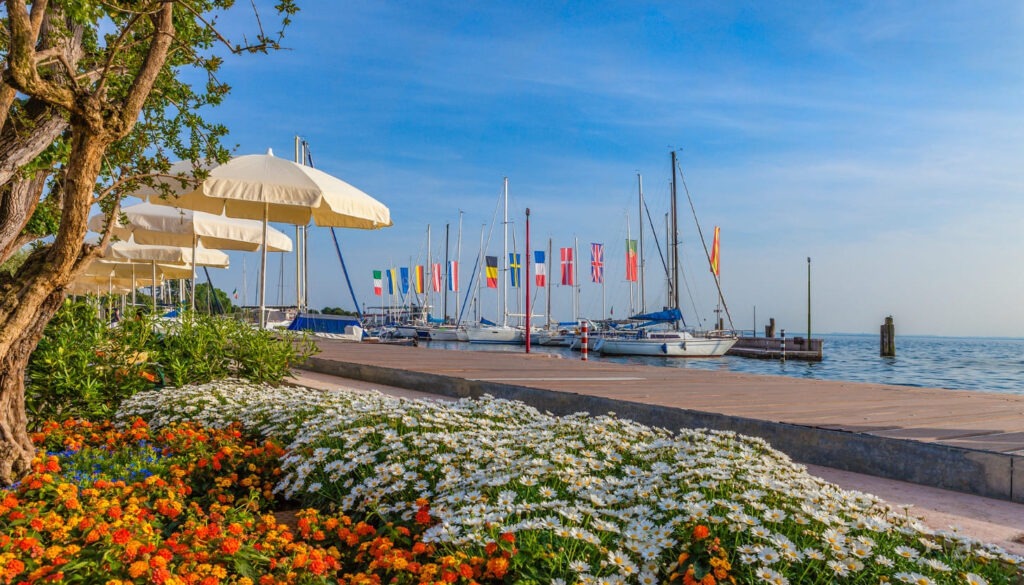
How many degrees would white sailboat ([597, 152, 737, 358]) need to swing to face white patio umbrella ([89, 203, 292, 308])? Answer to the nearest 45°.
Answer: approximately 90° to its right

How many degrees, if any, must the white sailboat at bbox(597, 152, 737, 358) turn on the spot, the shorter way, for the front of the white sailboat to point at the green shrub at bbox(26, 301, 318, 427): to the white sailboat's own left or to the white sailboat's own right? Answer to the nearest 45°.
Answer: approximately 90° to the white sailboat's own right

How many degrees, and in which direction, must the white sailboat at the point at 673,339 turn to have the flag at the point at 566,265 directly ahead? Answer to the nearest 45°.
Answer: approximately 135° to its left

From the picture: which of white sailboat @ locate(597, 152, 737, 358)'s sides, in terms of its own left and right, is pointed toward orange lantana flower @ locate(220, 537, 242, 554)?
right

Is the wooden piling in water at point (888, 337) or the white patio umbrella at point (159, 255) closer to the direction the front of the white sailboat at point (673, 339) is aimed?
the wooden piling in water

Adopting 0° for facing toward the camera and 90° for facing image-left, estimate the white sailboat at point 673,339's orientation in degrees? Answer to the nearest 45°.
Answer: approximately 270°

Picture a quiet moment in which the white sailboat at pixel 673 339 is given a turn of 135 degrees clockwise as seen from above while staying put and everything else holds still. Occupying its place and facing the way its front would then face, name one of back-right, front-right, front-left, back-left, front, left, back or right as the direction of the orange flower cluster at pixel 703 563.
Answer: front-left

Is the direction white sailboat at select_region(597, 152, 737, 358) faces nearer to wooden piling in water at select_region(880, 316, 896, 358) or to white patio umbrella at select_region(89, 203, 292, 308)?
the wooden piling in water

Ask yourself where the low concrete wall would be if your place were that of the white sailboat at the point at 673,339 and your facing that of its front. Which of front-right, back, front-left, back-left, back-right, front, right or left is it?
right

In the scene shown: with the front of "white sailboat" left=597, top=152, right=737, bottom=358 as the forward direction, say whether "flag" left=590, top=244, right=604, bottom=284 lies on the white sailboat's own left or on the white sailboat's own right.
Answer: on the white sailboat's own left

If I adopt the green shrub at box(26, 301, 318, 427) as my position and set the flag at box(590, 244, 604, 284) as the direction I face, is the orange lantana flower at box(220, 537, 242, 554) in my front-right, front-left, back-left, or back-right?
back-right
